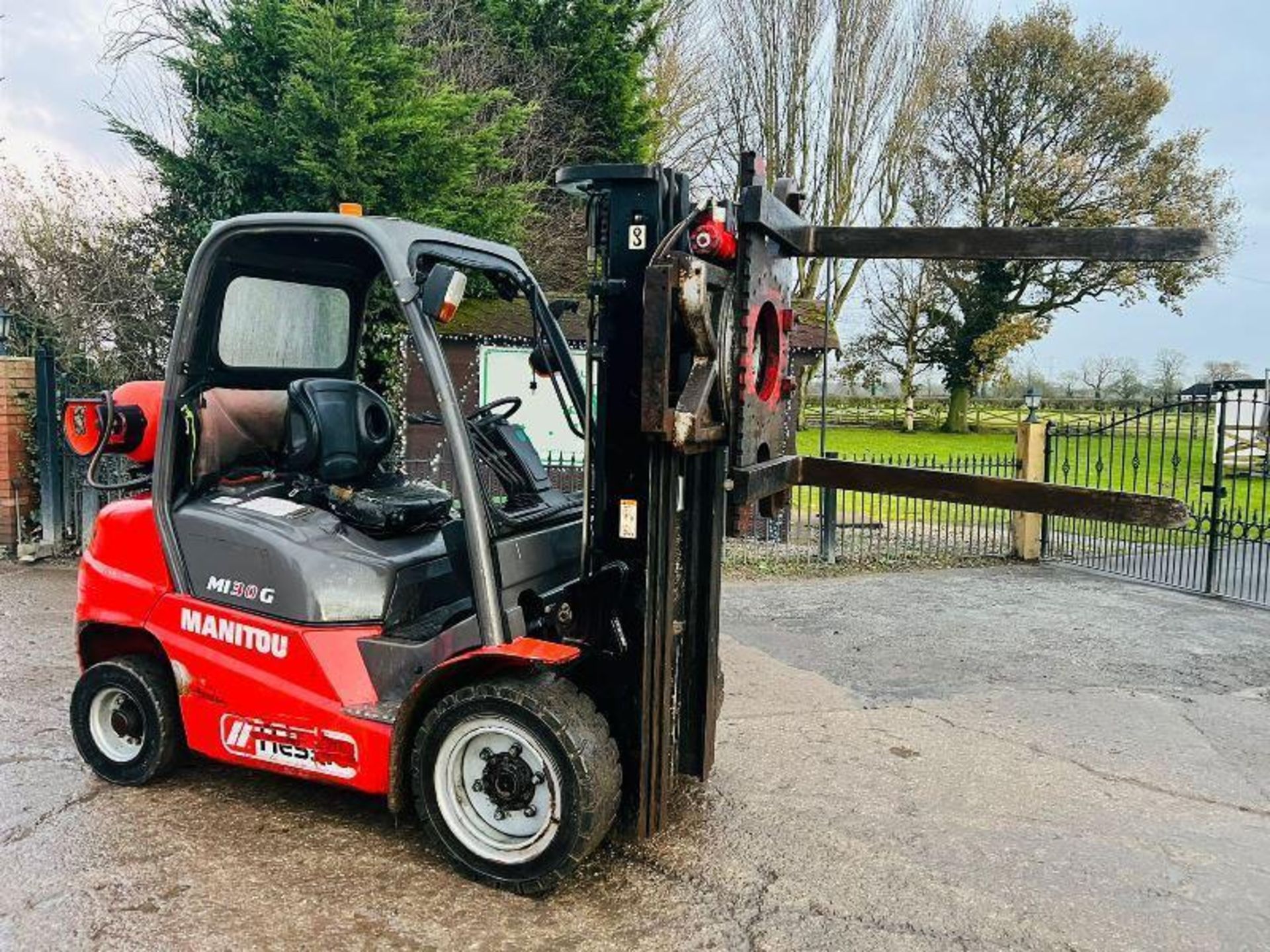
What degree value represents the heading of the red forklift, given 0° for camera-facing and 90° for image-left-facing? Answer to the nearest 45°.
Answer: approximately 315°

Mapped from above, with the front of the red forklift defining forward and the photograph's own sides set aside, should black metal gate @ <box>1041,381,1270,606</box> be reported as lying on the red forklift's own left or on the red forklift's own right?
on the red forklift's own left

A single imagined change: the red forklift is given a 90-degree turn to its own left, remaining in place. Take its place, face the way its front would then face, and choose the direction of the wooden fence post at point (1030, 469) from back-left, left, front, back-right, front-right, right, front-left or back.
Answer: front

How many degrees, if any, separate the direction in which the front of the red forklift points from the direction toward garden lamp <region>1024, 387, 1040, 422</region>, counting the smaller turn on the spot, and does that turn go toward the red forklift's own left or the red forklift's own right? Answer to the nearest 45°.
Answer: approximately 90° to the red forklift's own left

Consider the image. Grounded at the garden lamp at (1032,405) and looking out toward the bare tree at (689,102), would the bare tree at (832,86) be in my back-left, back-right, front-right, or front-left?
front-right

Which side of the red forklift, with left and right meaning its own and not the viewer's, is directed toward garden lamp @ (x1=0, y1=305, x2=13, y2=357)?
back

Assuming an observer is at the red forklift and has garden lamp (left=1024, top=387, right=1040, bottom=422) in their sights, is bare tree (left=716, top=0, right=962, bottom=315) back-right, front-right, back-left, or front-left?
front-left

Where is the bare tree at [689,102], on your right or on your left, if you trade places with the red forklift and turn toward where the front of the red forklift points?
on your left

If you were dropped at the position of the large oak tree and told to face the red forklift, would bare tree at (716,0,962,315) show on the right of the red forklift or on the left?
right

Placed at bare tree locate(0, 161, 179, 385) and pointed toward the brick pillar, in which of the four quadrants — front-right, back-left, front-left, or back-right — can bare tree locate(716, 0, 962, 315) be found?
back-left

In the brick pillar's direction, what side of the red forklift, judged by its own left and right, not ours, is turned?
back
